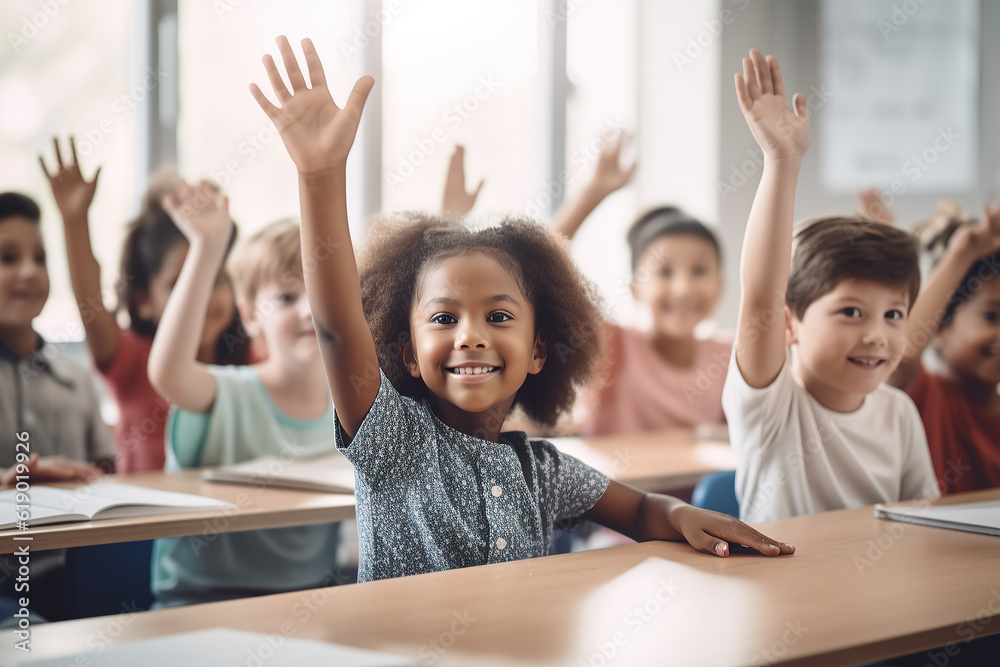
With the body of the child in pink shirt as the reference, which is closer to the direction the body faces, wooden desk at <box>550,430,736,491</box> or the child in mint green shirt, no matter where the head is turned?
the wooden desk

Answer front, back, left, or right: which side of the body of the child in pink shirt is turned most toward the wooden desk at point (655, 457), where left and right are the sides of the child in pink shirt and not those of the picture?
front

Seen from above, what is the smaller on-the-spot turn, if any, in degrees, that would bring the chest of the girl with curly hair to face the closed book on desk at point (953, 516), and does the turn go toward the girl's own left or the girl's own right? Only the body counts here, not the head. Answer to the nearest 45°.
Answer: approximately 90° to the girl's own left

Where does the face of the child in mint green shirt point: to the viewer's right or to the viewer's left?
to the viewer's right

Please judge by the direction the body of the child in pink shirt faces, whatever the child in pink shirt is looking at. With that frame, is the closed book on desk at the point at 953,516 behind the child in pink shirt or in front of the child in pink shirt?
in front

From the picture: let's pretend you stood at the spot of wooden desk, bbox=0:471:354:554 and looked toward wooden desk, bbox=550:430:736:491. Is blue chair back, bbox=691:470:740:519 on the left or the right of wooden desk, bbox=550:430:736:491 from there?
right

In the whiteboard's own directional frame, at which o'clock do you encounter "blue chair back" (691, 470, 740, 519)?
The blue chair back is roughly at 12 o'clock from the whiteboard.

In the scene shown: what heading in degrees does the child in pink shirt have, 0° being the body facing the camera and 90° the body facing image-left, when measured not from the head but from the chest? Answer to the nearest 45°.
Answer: approximately 0°

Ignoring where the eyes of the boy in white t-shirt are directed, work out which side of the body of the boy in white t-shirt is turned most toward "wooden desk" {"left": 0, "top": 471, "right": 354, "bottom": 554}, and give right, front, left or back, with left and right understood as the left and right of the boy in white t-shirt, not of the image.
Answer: right

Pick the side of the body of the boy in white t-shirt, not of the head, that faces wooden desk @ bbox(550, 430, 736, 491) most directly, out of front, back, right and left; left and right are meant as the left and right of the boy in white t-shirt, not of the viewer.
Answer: back

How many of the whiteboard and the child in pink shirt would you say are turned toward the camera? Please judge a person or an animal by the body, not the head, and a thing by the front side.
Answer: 2
